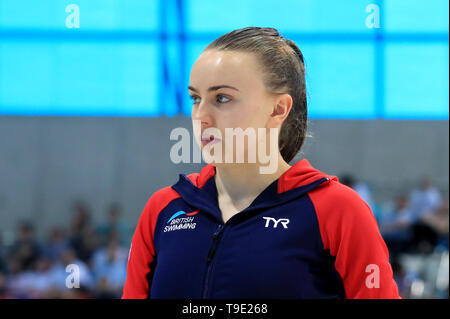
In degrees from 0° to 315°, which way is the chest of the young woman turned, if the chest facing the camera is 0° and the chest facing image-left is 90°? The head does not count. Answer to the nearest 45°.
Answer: approximately 45°

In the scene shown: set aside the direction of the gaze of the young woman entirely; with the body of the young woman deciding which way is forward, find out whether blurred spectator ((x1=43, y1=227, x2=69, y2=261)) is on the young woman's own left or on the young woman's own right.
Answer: on the young woman's own right

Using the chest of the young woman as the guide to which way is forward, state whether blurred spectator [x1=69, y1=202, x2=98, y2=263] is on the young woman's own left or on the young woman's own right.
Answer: on the young woman's own right

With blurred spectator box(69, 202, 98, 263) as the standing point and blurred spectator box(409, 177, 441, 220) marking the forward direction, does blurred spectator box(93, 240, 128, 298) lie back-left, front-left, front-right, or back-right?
front-right

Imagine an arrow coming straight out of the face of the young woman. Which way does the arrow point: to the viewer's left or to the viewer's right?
to the viewer's left

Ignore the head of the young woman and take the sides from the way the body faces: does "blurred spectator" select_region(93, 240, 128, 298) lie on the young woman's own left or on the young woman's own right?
on the young woman's own right

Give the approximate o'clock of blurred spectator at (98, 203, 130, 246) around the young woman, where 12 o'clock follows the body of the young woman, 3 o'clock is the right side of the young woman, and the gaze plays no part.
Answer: The blurred spectator is roughly at 4 o'clock from the young woman.
